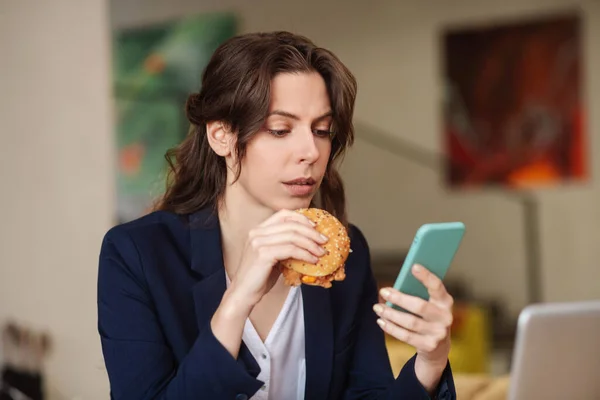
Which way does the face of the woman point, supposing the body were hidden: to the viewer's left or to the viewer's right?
to the viewer's right

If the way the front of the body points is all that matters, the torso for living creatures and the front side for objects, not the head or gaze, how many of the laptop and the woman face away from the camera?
1

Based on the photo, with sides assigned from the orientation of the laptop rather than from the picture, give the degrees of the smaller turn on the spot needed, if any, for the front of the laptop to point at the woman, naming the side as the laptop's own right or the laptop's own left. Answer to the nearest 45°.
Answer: approximately 90° to the laptop's own left

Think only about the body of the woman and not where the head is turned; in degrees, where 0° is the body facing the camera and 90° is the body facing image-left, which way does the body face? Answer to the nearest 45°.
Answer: approximately 315°

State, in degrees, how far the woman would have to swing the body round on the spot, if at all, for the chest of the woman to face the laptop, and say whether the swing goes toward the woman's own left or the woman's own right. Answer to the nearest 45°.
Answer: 0° — they already face it

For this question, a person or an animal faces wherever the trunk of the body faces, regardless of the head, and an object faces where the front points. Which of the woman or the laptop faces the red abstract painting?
the laptop

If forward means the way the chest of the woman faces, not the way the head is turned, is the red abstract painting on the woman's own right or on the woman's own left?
on the woman's own left

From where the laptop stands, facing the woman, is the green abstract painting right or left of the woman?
right

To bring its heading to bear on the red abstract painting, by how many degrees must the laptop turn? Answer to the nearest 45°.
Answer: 0° — it already faces it

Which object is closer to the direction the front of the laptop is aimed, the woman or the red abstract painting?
the red abstract painting

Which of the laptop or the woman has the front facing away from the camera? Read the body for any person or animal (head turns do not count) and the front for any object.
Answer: the laptop

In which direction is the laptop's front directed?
away from the camera

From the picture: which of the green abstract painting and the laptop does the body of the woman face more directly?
the laptop

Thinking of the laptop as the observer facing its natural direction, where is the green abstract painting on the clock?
The green abstract painting is roughly at 11 o'clock from the laptop.
